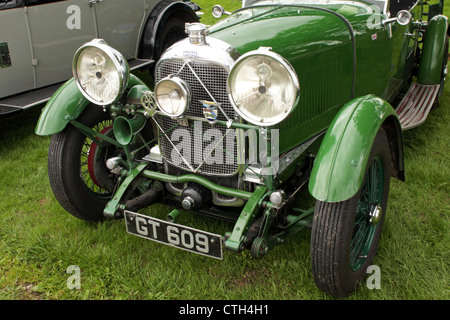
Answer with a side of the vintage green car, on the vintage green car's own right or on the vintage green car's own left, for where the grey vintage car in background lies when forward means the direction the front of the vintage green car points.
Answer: on the vintage green car's own right

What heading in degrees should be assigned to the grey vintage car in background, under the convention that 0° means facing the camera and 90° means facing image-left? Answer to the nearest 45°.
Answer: approximately 45°

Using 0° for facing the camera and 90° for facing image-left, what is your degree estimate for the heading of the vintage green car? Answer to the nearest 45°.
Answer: approximately 45°
